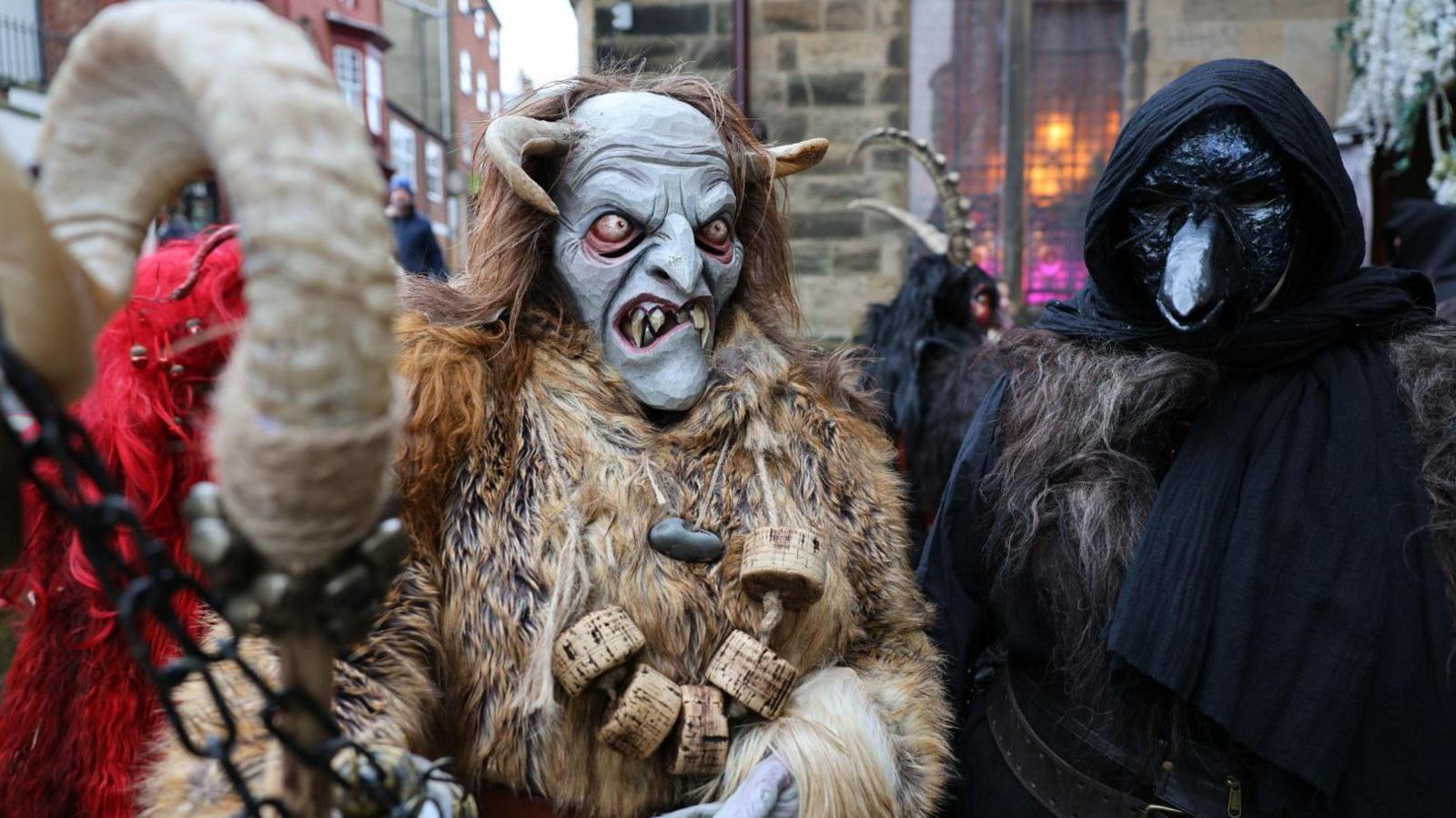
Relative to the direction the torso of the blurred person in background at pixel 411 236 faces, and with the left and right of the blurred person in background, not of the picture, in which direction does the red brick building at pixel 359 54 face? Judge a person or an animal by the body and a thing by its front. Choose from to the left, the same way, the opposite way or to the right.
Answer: to the left

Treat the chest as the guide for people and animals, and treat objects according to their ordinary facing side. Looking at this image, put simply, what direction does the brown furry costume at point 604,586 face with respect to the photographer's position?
facing the viewer

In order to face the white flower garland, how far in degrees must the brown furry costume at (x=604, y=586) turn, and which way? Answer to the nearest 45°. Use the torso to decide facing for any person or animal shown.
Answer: approximately 135° to its left

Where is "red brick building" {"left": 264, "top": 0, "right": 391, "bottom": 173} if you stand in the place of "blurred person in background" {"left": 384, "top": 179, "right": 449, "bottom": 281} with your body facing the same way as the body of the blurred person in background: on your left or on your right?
on your right

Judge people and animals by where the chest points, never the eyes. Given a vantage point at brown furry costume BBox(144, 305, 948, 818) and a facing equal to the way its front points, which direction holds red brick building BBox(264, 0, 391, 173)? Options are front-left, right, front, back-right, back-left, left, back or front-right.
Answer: back

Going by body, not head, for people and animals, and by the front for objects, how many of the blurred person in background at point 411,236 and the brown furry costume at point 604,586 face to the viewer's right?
0

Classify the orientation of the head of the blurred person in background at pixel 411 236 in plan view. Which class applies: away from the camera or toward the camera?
toward the camera

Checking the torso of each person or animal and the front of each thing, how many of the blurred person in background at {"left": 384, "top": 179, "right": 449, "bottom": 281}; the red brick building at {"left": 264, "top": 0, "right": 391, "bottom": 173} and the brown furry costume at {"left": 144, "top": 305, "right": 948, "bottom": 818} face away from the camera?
0

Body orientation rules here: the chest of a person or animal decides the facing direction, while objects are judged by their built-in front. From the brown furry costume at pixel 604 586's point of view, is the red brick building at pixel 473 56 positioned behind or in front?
behind

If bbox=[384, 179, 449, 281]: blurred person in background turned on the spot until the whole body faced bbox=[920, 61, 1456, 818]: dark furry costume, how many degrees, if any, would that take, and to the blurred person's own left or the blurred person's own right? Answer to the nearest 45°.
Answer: approximately 45° to the blurred person's own left
